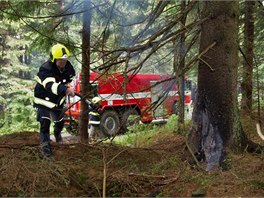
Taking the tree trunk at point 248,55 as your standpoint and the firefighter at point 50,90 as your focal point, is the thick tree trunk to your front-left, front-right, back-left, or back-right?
front-left

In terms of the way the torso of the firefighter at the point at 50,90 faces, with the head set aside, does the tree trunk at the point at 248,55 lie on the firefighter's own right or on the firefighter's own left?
on the firefighter's own left

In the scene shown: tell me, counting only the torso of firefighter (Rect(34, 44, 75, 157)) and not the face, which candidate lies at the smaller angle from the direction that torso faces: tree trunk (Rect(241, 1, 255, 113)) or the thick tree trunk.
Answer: the thick tree trunk

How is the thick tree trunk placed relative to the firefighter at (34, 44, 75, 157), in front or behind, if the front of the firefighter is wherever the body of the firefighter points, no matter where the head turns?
in front

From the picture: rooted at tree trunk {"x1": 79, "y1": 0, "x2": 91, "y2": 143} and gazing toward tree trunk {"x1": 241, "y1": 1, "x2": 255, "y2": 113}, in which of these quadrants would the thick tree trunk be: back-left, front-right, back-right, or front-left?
front-right

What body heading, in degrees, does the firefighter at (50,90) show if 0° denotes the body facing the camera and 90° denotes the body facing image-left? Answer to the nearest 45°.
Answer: approximately 315°

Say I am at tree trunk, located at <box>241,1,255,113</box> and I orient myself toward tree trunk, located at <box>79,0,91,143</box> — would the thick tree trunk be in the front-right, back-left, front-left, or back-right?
front-left
